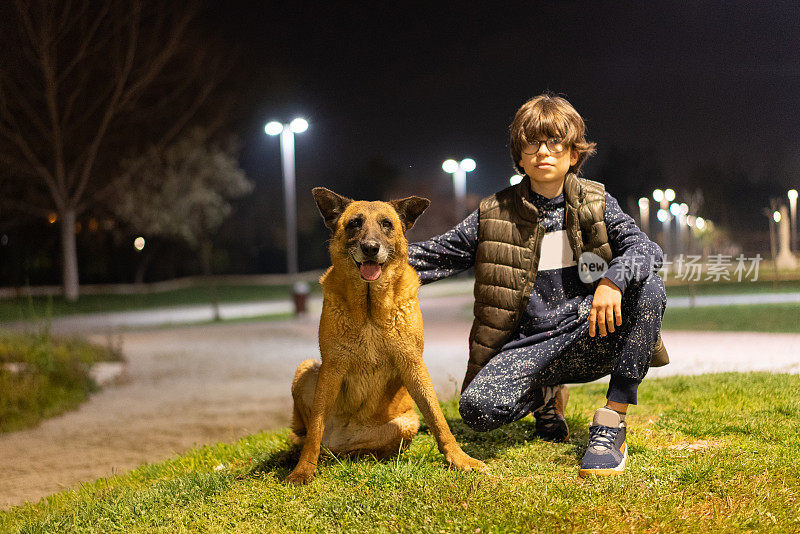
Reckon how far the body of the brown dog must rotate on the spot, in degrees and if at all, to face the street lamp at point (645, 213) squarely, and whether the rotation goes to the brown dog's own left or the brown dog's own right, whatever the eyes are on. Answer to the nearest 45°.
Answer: approximately 135° to the brown dog's own left

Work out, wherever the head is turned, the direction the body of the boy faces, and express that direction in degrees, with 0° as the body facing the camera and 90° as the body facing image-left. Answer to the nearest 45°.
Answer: approximately 0°

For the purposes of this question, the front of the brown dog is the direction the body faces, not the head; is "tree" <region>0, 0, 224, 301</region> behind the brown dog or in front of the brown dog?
behind

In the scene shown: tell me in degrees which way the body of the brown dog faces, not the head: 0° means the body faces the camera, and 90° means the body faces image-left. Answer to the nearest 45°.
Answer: approximately 0°

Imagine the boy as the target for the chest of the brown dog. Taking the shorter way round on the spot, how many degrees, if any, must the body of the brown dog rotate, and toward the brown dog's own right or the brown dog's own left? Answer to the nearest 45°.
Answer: approximately 135° to the brown dog's own left

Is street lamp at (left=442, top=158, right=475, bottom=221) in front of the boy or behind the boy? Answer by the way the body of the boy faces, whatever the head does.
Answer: behind

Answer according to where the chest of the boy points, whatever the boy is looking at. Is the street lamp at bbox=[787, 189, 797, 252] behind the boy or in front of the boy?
behind

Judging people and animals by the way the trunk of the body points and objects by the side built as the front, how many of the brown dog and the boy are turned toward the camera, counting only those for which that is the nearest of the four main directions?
2

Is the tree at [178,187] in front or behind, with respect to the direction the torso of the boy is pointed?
behind
